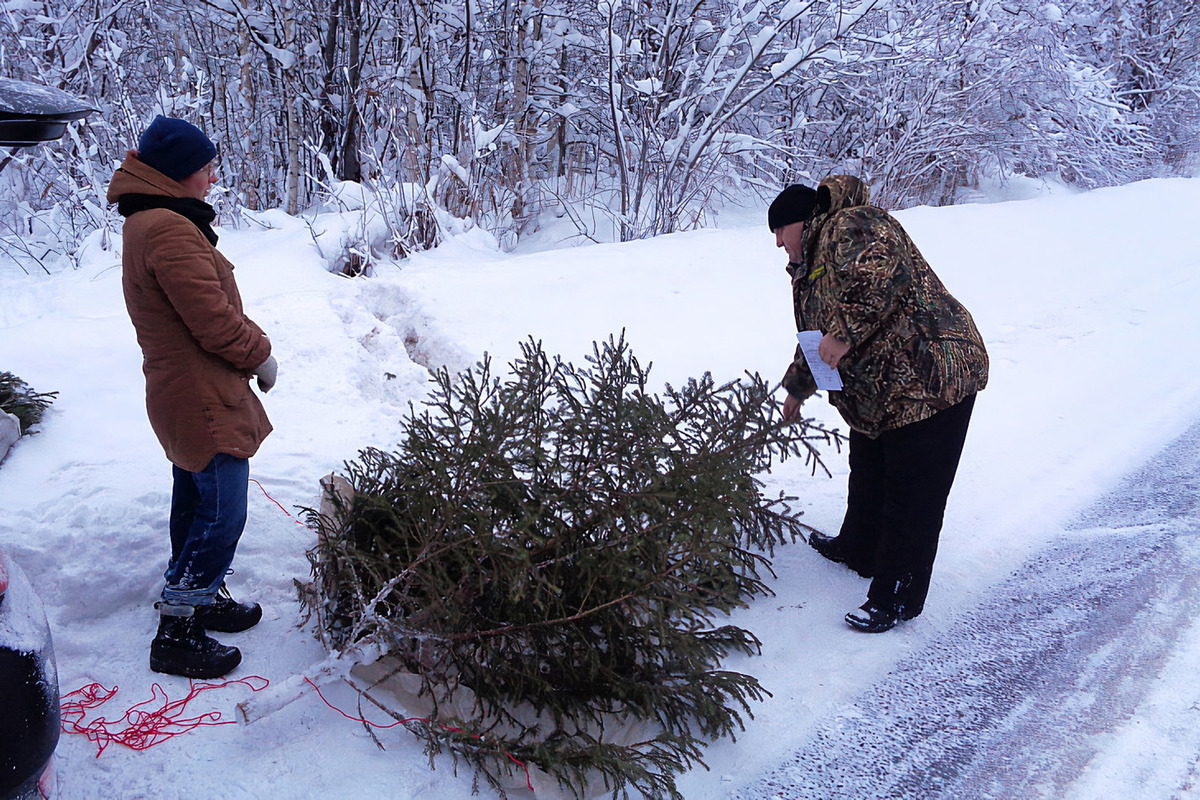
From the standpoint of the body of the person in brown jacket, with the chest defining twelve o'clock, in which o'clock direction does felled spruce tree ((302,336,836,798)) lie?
The felled spruce tree is roughly at 1 o'clock from the person in brown jacket.

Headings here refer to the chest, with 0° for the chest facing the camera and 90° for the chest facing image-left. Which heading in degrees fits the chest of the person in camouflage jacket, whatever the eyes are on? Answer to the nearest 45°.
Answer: approximately 90°

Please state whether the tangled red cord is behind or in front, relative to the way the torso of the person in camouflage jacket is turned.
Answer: in front

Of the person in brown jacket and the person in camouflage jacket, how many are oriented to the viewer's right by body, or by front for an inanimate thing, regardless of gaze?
1

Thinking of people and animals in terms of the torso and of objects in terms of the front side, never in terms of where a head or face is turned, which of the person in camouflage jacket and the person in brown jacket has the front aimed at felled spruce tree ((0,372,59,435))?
the person in camouflage jacket

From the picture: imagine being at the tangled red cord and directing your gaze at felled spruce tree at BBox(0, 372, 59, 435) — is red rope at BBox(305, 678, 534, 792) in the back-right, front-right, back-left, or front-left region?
back-right

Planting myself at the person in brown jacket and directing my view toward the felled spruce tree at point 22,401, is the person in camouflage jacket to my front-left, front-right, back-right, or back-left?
back-right

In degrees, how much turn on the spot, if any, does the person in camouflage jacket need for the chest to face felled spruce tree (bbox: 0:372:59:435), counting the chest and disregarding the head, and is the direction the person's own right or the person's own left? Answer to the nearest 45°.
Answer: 0° — they already face it

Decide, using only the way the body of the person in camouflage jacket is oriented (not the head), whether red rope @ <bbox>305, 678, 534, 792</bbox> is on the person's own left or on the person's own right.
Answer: on the person's own left

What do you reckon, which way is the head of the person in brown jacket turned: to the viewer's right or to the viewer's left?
to the viewer's right

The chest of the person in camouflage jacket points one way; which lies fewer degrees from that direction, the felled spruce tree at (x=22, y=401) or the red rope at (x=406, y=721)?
the felled spruce tree

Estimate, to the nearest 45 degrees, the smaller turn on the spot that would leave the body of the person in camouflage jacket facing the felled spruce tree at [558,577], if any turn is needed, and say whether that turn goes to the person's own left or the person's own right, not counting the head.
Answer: approximately 45° to the person's own left

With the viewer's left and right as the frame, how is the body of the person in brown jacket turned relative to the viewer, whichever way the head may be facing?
facing to the right of the viewer
